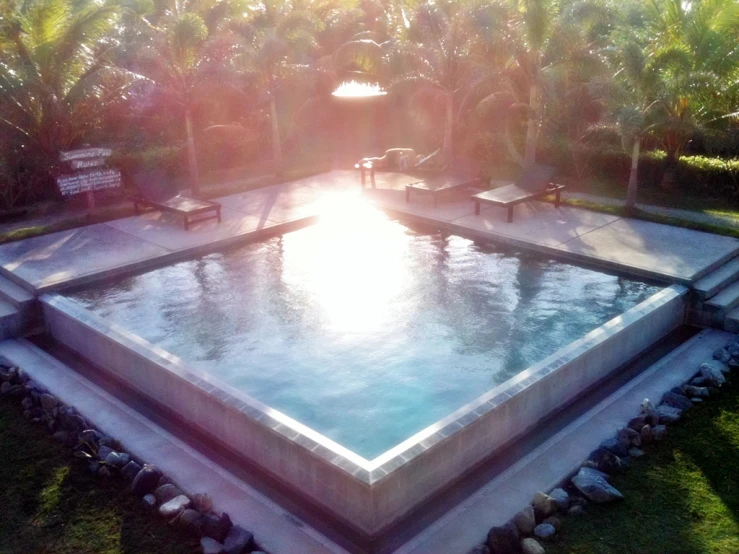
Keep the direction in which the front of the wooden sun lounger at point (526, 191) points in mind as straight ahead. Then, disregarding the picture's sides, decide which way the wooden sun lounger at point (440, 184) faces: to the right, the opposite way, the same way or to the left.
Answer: the same way

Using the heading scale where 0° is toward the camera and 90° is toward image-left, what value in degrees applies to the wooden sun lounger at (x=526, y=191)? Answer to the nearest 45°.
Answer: approximately 45°

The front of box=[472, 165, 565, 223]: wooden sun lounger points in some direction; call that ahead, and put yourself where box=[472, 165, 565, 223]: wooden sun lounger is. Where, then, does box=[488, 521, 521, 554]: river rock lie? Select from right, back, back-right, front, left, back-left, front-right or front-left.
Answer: front-left

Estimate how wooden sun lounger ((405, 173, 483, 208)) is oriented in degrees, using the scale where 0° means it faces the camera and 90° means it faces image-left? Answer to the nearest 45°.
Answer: approximately 45°

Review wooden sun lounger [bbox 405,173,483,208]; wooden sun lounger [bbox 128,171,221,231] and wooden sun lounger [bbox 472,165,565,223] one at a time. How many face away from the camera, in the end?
0

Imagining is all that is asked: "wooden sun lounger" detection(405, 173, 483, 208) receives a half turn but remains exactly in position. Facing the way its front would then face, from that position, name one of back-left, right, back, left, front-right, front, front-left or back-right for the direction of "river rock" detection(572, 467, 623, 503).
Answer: back-right

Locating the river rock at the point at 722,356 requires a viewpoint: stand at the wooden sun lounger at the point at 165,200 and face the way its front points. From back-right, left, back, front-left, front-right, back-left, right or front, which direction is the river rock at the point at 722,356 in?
front

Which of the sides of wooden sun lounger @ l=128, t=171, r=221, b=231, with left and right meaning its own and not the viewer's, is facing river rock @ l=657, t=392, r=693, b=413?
front

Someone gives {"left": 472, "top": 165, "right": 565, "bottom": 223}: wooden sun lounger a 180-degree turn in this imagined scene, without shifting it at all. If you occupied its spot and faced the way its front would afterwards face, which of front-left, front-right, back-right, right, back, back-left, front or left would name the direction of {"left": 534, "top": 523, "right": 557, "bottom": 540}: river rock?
back-right

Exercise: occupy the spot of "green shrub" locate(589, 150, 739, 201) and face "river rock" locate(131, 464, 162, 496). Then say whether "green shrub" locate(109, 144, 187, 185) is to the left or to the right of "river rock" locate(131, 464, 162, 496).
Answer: right

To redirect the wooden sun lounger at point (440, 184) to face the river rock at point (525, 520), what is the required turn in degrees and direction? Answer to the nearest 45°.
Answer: approximately 45° to its left

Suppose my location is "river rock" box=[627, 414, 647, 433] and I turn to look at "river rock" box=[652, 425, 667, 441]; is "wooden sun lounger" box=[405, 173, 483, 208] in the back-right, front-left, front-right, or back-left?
back-left

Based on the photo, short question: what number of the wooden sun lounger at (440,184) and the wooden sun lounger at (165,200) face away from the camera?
0

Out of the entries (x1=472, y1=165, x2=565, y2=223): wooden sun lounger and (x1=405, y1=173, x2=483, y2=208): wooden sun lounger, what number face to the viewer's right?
0

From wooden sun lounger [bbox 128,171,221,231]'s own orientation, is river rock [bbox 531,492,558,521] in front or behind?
in front

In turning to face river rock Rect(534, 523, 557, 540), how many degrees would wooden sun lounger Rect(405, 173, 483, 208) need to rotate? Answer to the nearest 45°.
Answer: approximately 45° to its left

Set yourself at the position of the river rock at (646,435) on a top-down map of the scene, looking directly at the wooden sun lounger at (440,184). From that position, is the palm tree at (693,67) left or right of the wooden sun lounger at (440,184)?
right

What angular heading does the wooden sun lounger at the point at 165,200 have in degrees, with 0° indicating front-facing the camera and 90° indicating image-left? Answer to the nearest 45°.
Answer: approximately 315°

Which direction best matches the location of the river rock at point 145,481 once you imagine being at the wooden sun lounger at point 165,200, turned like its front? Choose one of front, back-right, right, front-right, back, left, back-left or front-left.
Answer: front-right
